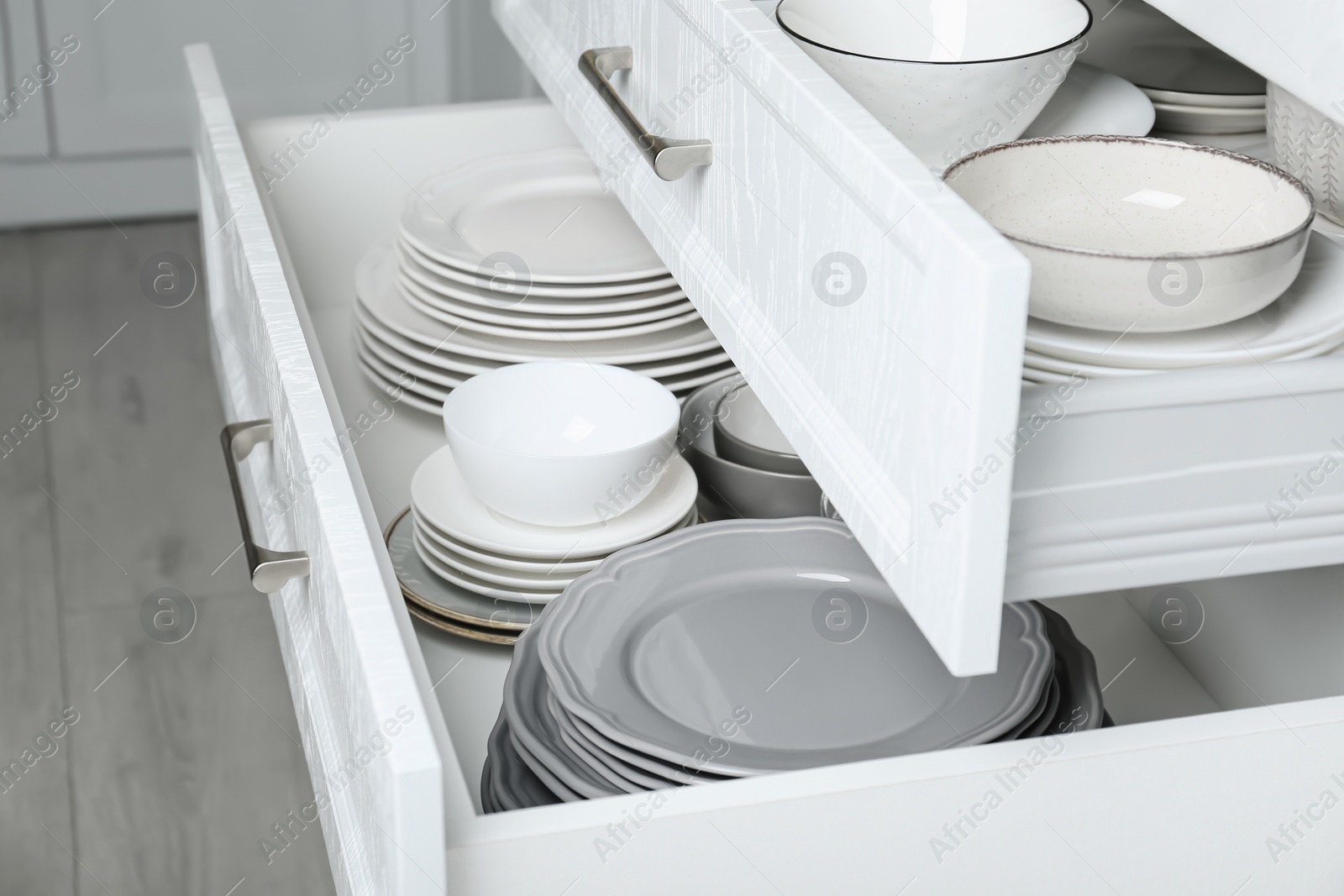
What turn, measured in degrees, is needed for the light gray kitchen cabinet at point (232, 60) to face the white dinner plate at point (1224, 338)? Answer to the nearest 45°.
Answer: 0° — it already faces it

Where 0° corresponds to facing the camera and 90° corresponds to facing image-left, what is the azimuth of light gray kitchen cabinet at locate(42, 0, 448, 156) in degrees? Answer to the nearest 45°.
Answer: approximately 0°

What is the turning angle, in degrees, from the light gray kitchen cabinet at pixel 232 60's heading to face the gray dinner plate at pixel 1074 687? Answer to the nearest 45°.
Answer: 0° — it already faces it

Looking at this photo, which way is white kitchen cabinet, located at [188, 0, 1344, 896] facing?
to the viewer's left

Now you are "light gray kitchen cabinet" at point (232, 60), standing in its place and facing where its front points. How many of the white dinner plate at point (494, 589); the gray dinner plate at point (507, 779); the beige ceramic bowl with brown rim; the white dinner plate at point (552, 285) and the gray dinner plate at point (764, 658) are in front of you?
5

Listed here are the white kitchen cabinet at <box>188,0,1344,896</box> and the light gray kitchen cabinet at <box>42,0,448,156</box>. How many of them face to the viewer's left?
1

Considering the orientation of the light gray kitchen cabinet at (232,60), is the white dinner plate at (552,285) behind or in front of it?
in front

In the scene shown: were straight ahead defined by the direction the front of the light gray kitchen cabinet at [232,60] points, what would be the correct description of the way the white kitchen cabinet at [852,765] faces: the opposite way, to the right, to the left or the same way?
to the right

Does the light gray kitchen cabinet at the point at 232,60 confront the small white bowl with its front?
yes

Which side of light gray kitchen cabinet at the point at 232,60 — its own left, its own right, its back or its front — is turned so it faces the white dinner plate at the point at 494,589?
front
